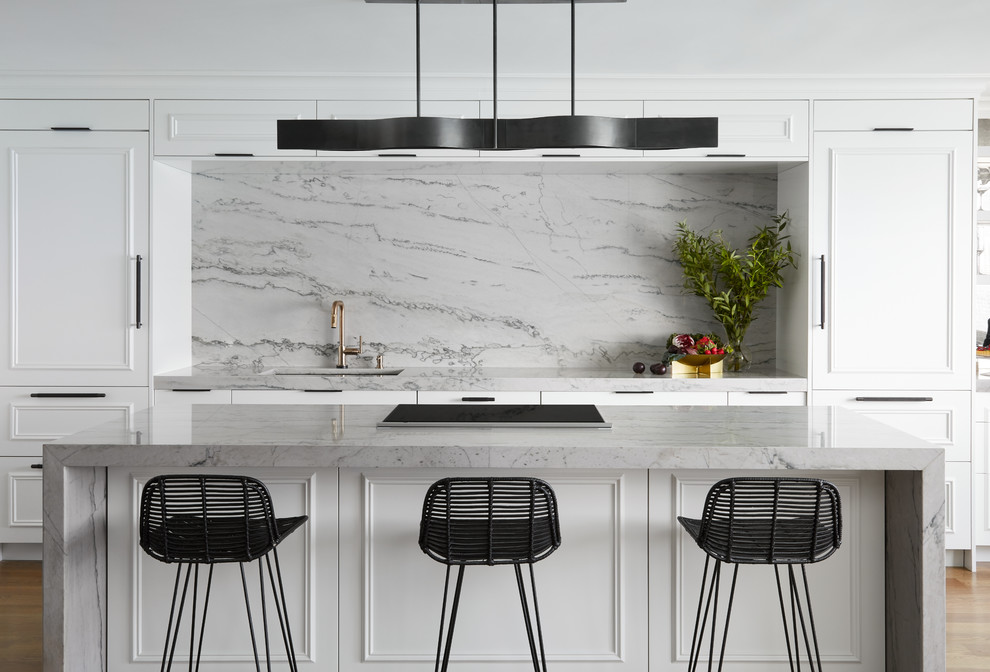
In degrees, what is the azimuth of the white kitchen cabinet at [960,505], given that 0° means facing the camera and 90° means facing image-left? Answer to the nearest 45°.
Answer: approximately 0°

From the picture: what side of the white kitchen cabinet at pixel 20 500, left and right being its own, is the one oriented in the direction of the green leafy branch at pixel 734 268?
left

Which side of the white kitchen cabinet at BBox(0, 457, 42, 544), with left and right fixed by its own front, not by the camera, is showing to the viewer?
front

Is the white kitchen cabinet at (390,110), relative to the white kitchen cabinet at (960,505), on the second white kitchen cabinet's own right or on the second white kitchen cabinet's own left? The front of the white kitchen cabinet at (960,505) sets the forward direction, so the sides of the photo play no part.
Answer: on the second white kitchen cabinet's own right

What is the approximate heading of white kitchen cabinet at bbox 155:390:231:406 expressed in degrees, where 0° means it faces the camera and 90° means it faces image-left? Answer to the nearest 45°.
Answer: approximately 0°

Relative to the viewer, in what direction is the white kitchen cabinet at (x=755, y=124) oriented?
toward the camera

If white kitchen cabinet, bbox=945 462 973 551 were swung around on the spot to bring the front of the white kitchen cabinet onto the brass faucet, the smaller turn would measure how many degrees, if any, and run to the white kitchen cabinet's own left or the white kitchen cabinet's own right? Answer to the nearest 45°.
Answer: approximately 90° to the white kitchen cabinet's own right

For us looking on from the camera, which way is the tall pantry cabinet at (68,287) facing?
facing the viewer

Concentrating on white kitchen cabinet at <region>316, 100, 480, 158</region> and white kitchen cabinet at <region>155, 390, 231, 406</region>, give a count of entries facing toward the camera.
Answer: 2

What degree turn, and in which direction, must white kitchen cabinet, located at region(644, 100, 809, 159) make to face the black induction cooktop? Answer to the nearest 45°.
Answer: approximately 45° to its right

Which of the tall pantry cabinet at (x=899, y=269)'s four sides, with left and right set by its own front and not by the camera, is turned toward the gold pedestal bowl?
right

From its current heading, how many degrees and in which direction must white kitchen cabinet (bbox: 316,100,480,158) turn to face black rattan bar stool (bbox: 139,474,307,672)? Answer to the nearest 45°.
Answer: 0° — it already faces it

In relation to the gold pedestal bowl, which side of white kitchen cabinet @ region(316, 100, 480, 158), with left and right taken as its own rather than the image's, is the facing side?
left
